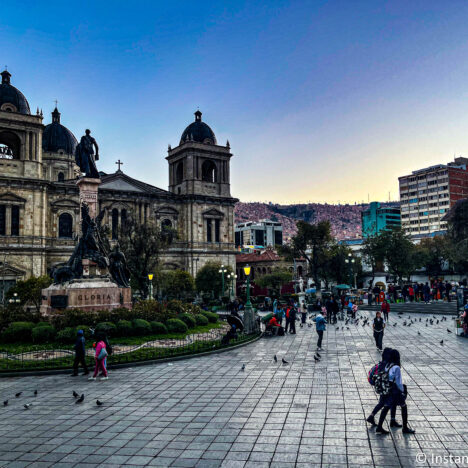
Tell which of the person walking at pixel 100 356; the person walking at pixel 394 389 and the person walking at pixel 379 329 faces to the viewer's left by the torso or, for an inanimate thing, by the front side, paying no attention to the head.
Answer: the person walking at pixel 100 356

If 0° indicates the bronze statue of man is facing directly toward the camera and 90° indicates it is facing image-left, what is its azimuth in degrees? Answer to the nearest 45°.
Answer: approximately 315°

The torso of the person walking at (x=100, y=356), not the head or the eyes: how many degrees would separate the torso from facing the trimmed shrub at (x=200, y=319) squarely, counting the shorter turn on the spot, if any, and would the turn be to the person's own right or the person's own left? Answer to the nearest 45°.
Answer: approximately 135° to the person's own right

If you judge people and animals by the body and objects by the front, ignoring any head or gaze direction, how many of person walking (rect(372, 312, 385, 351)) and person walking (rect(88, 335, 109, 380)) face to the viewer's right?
0
